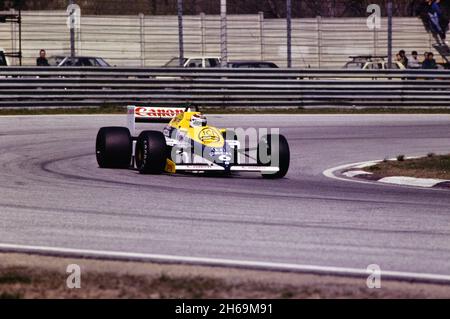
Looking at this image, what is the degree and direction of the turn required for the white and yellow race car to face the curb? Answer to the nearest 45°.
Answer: approximately 45° to its left

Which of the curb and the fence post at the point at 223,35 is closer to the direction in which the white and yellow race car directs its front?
the curb

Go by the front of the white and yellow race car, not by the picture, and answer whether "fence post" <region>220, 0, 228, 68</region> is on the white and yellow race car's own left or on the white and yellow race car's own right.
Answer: on the white and yellow race car's own left

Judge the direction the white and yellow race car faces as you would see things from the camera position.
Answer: facing the viewer and to the right of the viewer

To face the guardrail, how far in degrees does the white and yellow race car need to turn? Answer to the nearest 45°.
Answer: approximately 135° to its left
